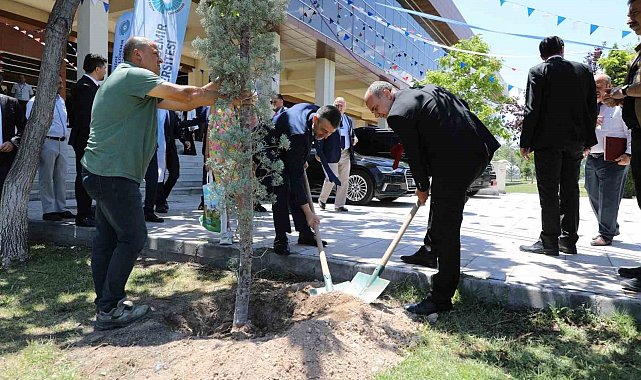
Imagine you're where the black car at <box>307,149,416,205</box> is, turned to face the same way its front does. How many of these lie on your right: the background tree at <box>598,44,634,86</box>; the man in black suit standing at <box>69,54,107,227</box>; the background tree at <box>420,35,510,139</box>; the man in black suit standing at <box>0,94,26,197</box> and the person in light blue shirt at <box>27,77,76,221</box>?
3

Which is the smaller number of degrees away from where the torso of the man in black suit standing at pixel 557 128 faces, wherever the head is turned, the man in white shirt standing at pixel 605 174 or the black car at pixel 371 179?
the black car

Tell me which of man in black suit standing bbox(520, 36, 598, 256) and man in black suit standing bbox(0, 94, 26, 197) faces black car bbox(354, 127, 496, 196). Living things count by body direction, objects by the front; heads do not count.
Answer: man in black suit standing bbox(520, 36, 598, 256)

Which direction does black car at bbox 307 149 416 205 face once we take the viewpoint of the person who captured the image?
facing the viewer and to the right of the viewer

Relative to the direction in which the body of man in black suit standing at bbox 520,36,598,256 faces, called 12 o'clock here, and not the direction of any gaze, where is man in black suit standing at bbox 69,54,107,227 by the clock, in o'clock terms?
man in black suit standing at bbox 69,54,107,227 is roughly at 10 o'clock from man in black suit standing at bbox 520,36,598,256.

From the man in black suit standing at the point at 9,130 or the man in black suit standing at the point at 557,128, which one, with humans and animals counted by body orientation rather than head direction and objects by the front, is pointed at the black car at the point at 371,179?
the man in black suit standing at the point at 557,128

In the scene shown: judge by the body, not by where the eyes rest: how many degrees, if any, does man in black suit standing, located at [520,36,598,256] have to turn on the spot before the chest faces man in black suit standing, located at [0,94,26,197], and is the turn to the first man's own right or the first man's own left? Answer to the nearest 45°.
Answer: approximately 45° to the first man's own left

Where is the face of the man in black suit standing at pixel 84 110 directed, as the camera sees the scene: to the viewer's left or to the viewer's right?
to the viewer's right

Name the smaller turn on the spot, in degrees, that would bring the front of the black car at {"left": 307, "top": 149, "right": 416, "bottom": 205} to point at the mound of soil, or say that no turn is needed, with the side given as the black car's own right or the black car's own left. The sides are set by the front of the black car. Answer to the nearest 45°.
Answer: approximately 45° to the black car's own right

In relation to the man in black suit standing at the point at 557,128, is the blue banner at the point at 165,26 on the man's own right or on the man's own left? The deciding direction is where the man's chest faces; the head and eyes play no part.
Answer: on the man's own left

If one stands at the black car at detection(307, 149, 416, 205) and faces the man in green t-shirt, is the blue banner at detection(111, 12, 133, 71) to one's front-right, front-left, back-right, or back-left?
front-right

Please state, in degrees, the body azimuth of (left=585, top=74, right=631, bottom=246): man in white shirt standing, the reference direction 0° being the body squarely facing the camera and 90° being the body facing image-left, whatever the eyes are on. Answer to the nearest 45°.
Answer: approximately 45°

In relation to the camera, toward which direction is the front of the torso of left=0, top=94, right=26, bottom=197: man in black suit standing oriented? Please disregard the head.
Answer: toward the camera

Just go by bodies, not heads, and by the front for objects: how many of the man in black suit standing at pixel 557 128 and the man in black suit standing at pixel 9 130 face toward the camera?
1
